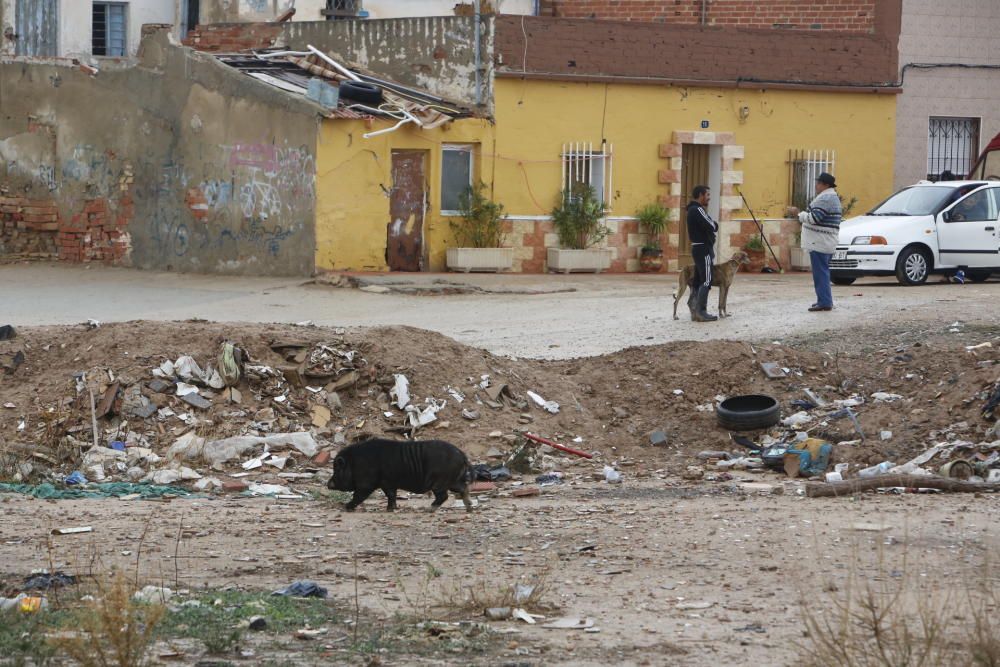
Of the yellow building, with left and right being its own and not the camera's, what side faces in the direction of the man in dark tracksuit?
front

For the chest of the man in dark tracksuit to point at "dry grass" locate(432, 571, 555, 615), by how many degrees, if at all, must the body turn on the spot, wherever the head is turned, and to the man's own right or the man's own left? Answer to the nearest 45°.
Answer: approximately 90° to the man's own right

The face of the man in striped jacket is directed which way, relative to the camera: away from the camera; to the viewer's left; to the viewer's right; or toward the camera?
to the viewer's left

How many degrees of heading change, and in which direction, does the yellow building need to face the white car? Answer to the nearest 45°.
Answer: approximately 45° to its left

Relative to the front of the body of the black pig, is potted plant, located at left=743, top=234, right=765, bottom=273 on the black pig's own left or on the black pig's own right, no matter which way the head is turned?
on the black pig's own right

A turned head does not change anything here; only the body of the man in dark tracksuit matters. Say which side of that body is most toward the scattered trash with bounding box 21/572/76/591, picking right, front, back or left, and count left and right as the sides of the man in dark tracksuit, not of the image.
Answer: right

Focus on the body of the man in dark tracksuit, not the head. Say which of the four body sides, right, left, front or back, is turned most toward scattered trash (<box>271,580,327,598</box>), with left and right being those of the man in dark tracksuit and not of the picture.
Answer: right

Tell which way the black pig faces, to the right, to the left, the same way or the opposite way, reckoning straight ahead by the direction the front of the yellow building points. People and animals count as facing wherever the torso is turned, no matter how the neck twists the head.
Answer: to the right

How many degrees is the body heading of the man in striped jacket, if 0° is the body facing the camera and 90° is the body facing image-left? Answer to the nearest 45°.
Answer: approximately 90°

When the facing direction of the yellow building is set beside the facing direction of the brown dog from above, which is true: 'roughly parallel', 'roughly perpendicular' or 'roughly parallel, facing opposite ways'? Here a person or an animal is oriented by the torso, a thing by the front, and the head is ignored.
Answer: roughly perpendicular

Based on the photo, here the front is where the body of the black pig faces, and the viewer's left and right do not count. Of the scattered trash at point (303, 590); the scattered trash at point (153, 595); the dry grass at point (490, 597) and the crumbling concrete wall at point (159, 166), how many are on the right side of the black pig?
1

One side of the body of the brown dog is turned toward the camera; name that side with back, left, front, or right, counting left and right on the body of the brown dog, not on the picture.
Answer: right

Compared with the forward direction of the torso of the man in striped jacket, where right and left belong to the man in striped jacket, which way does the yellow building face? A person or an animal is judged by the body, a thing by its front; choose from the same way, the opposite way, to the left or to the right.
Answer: to the left

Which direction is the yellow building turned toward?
toward the camera

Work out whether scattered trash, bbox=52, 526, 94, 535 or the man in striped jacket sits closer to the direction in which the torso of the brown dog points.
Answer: the man in striped jacket

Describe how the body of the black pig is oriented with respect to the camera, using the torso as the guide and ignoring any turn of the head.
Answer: to the viewer's left

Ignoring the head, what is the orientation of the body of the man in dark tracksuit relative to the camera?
to the viewer's right

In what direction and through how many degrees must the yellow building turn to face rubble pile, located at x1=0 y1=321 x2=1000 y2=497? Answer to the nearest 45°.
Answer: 0° — it already faces it
